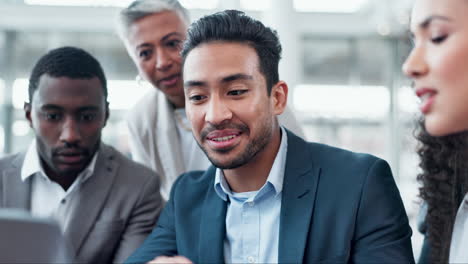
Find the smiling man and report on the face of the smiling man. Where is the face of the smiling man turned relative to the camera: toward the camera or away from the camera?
toward the camera

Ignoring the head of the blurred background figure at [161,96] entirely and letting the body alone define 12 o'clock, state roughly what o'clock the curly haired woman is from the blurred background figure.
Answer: The curly haired woman is roughly at 11 o'clock from the blurred background figure.

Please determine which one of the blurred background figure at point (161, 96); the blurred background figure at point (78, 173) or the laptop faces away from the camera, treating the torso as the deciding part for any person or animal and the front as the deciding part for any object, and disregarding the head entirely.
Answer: the laptop

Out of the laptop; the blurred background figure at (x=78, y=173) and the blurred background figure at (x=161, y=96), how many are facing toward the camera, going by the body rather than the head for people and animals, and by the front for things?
2

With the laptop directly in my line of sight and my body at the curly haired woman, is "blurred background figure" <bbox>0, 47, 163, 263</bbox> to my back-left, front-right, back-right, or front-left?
front-right

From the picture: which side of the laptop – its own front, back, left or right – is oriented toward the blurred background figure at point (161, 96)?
front

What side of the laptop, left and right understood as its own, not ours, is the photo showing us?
back

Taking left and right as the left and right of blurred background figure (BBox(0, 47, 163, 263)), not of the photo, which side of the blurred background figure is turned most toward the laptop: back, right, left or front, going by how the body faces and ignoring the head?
front

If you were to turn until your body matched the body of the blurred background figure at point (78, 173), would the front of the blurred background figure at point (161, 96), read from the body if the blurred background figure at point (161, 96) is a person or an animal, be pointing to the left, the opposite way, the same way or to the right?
the same way

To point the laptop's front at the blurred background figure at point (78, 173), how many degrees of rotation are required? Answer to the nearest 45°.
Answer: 0° — it already faces them

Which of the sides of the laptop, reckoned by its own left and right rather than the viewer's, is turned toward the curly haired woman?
right

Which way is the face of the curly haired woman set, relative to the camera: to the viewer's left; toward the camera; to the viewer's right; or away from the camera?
to the viewer's left

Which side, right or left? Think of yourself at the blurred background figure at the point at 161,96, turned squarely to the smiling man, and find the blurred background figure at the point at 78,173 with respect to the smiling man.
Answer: right

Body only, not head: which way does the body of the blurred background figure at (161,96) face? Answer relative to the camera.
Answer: toward the camera
